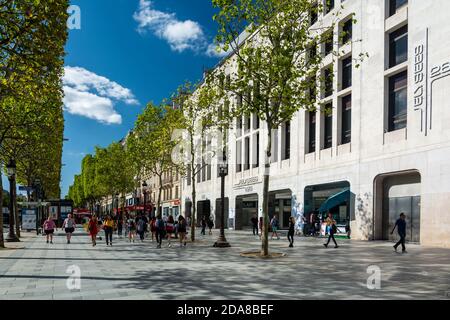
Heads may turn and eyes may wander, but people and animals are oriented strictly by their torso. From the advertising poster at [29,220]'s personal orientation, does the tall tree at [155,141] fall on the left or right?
on its left

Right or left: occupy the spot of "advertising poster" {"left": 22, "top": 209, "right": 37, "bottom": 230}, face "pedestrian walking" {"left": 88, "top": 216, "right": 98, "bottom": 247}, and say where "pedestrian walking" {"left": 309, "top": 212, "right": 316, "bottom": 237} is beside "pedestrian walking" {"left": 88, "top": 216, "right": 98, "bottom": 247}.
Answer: left

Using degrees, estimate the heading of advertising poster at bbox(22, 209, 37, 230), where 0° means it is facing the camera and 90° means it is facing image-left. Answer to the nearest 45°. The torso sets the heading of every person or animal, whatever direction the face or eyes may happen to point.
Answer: approximately 0°

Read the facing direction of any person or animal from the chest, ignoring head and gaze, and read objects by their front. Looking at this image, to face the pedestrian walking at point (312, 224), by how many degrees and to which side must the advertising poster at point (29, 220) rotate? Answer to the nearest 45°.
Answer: approximately 45° to its left

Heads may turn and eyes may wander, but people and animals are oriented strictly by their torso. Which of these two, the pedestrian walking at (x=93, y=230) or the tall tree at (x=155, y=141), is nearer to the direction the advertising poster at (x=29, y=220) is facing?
the pedestrian walking

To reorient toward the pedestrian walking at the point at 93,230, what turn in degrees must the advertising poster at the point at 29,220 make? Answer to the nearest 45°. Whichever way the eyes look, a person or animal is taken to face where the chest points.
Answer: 0° — it already faces them
